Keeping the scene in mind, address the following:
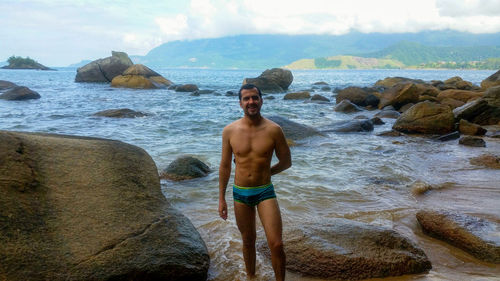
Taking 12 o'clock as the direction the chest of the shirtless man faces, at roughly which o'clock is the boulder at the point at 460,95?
The boulder is roughly at 7 o'clock from the shirtless man.

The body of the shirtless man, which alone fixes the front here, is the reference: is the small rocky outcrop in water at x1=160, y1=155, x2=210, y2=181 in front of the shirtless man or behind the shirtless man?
behind

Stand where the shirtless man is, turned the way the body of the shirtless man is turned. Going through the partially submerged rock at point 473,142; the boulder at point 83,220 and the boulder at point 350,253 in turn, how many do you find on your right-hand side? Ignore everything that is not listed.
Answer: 1

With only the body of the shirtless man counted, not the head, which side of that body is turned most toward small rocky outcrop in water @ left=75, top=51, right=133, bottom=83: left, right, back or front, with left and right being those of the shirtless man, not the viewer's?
back

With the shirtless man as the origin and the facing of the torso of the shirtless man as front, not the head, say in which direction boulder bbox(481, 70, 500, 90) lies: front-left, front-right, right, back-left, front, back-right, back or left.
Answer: back-left

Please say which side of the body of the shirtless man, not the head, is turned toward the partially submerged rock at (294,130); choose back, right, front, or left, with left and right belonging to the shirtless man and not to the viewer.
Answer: back

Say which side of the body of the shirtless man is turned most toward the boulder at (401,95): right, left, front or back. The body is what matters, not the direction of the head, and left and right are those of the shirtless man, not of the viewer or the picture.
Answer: back

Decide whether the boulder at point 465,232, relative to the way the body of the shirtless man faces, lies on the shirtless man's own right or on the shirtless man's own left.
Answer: on the shirtless man's own left

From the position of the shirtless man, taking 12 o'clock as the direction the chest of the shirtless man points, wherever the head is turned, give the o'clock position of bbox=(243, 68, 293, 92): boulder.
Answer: The boulder is roughly at 6 o'clock from the shirtless man.

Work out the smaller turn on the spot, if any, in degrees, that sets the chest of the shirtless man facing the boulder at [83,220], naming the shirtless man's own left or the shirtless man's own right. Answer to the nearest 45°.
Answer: approximately 90° to the shirtless man's own right

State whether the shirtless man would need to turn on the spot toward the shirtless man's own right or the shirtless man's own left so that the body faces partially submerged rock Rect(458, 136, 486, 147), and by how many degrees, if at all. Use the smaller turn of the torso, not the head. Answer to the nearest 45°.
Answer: approximately 135° to the shirtless man's own left

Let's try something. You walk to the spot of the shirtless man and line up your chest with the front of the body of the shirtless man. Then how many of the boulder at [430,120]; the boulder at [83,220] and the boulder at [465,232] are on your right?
1

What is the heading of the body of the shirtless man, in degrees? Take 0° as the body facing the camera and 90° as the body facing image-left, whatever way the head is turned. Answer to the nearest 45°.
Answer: approximately 0°

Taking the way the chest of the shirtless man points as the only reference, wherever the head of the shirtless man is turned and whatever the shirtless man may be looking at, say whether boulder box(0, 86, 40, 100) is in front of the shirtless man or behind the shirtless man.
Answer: behind
